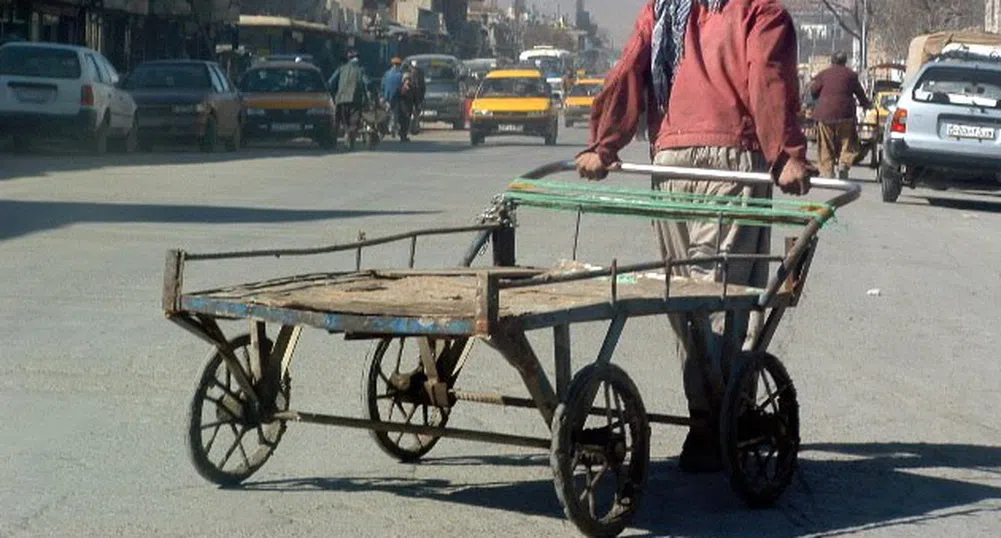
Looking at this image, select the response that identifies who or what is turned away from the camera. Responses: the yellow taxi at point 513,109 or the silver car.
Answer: the silver car

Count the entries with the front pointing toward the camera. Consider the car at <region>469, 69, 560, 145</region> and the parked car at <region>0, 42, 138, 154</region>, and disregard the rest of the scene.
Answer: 1

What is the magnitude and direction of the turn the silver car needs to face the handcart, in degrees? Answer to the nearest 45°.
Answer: approximately 180°

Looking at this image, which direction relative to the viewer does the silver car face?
away from the camera

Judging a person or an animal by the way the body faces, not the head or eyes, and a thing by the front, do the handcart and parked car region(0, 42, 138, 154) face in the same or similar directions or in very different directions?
very different directions

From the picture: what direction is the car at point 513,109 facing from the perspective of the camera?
toward the camera

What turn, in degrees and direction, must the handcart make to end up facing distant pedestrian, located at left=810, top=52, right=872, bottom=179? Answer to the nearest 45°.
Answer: approximately 135° to its right

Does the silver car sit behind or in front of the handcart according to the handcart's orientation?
behind

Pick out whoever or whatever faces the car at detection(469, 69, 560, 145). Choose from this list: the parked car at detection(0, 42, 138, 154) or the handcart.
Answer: the parked car at detection(0, 42, 138, 154)

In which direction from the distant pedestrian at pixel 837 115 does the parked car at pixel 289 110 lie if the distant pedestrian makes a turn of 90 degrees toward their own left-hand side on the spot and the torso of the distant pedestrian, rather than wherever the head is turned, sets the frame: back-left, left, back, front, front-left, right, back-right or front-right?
front-right

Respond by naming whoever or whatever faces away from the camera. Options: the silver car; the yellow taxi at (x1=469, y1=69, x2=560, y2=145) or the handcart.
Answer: the silver car

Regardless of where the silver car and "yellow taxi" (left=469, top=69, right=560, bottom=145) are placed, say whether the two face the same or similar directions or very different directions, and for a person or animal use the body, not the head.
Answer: very different directions

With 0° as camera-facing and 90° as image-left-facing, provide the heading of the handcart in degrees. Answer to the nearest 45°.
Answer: approximately 45°
